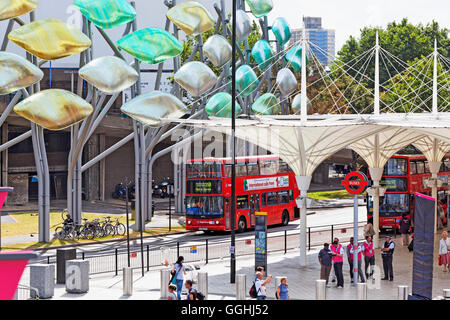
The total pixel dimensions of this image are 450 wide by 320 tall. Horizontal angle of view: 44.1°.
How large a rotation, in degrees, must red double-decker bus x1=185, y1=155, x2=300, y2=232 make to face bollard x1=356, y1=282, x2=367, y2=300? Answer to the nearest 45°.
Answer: approximately 45° to its left

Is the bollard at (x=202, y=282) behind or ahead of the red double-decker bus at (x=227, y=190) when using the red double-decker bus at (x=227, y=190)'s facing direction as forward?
ahead

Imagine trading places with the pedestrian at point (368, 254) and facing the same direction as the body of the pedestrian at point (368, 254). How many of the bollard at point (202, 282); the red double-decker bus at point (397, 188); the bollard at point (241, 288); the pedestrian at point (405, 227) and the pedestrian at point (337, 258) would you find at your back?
2

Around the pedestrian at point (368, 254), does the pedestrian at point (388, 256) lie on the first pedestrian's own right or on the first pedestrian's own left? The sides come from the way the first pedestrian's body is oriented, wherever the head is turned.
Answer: on the first pedestrian's own left

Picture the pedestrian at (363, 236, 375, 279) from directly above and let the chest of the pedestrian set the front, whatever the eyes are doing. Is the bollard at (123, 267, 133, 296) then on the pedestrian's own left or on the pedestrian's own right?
on the pedestrian's own right

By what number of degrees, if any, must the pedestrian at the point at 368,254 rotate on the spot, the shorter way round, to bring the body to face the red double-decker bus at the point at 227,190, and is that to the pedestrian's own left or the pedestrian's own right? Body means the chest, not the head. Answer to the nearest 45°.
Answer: approximately 135° to the pedestrian's own right

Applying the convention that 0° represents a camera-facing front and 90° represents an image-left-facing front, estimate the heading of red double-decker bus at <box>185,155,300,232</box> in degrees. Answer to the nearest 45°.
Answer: approximately 45°

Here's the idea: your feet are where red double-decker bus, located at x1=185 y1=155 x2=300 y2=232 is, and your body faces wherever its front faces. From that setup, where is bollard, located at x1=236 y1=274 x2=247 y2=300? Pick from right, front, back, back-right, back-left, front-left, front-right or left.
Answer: front-left
